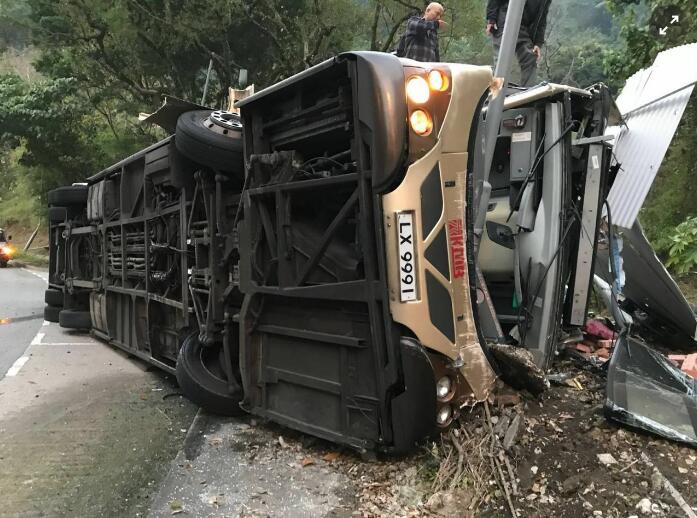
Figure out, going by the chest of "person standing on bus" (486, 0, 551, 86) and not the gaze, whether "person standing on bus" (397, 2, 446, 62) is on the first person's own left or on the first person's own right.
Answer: on the first person's own right

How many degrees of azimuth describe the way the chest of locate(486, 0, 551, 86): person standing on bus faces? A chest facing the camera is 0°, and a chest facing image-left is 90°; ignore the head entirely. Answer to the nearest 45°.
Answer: approximately 0°

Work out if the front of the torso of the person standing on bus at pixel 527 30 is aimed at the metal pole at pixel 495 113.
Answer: yes
